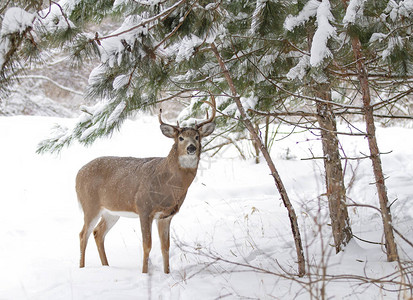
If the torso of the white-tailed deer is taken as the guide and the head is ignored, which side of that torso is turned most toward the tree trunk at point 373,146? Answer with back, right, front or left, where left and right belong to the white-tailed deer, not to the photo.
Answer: front

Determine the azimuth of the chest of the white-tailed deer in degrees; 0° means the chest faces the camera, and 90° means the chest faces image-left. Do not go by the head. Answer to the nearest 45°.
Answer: approximately 315°

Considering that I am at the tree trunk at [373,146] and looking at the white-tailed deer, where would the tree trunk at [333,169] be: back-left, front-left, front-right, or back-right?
front-right

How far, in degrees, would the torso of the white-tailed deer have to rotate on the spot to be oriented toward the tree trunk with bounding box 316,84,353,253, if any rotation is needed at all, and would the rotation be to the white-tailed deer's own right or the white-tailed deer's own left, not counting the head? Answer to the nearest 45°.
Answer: approximately 45° to the white-tailed deer's own left

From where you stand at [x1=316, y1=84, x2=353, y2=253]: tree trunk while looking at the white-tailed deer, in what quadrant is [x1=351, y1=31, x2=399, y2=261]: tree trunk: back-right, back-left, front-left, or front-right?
back-left

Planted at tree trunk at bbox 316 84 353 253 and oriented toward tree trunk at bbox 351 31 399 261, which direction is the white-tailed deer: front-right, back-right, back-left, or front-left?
back-right
